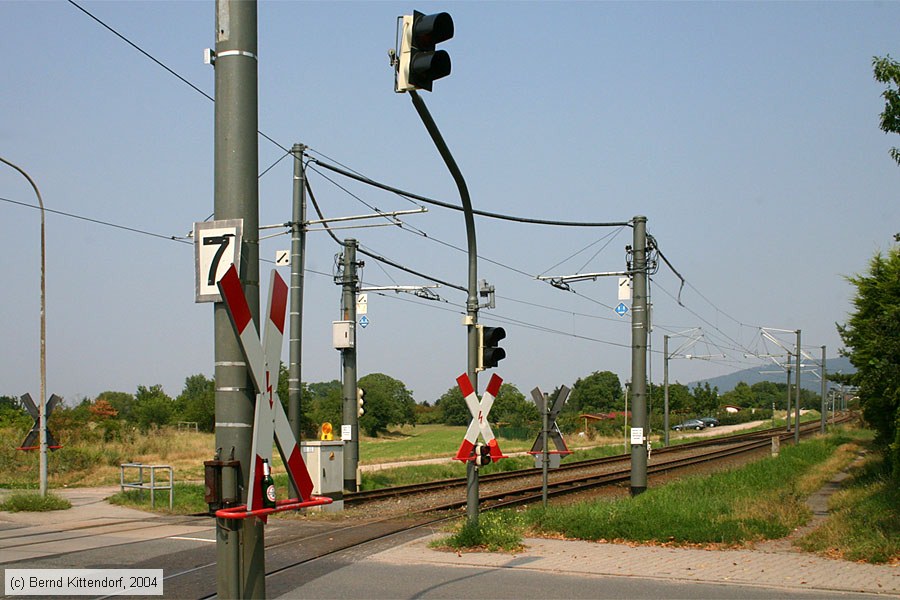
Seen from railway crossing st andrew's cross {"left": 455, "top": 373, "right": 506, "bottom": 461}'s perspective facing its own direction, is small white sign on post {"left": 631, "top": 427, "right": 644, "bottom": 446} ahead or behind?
behind

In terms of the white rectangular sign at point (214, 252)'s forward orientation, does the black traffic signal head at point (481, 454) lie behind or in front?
behind

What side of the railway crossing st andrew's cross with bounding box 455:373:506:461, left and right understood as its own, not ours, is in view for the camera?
front

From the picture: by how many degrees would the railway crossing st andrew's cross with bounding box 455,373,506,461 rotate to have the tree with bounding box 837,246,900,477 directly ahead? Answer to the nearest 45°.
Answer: approximately 135° to its left

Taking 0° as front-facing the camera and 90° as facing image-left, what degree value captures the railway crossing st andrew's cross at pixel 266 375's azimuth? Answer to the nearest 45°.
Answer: approximately 315°

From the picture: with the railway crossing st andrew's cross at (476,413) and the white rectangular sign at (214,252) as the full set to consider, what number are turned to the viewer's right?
0

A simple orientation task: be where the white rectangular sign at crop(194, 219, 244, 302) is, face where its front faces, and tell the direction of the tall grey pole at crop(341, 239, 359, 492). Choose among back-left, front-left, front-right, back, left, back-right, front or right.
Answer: back
